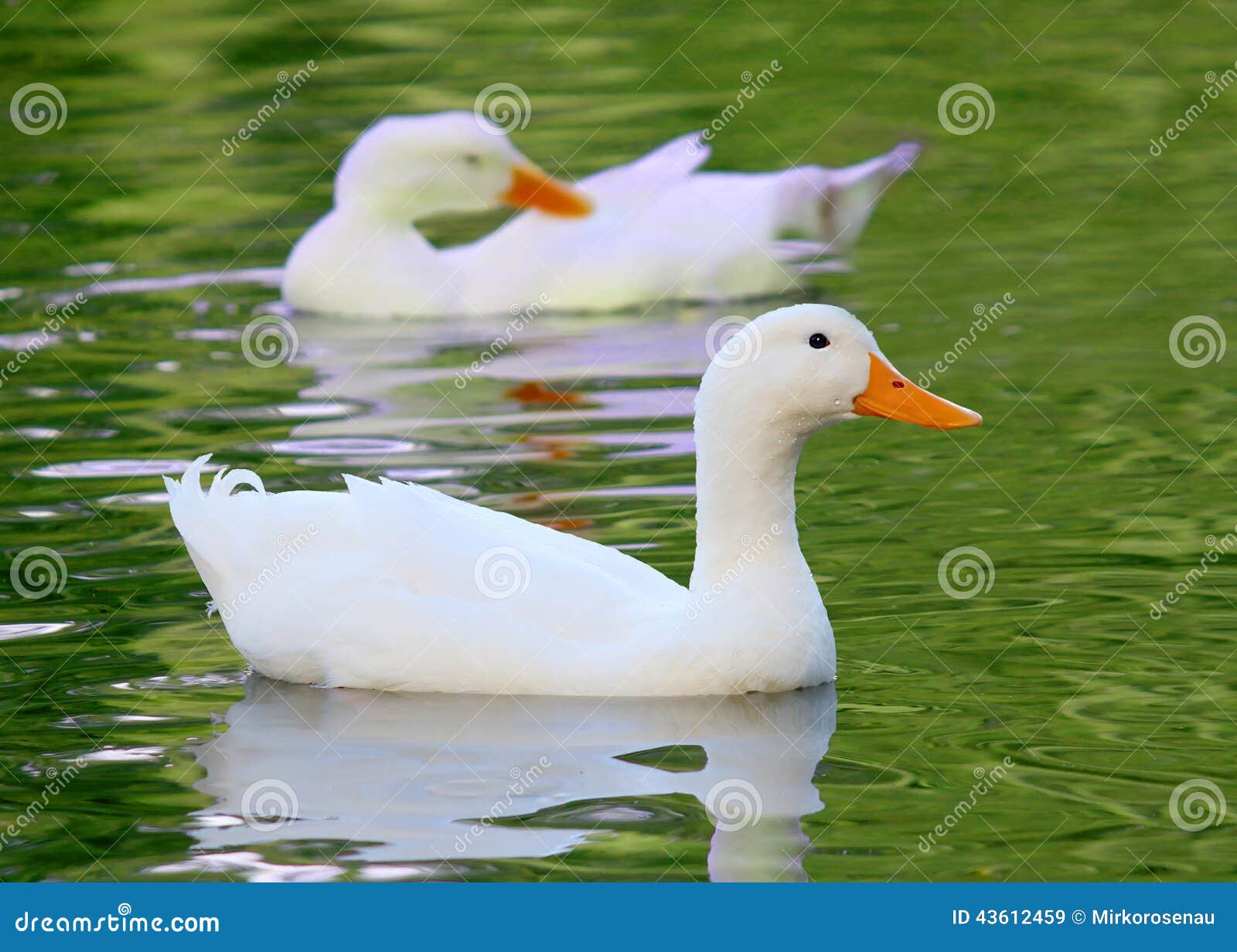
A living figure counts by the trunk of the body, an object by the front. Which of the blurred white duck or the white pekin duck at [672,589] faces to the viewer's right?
the white pekin duck

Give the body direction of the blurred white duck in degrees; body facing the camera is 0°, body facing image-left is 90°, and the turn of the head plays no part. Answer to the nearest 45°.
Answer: approximately 90°

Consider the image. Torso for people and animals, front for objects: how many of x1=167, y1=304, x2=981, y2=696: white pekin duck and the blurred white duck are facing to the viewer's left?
1

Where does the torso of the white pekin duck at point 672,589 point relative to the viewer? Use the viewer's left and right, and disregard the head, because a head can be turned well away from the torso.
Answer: facing to the right of the viewer

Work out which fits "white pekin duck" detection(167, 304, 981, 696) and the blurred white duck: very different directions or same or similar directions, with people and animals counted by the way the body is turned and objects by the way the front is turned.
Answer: very different directions
